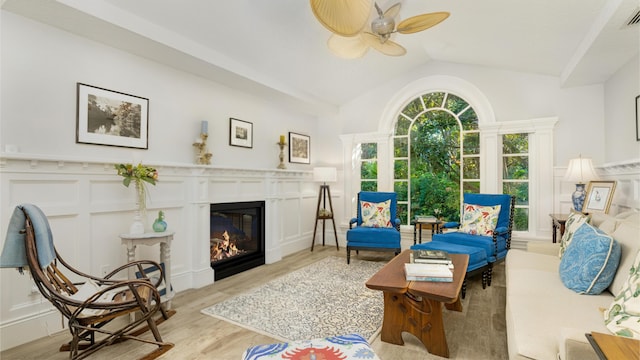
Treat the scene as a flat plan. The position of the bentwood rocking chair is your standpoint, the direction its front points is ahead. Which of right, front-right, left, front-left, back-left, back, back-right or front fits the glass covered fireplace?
front-left

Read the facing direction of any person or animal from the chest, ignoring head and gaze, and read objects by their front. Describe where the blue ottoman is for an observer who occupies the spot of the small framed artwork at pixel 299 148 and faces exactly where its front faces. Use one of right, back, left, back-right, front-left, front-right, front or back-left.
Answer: front

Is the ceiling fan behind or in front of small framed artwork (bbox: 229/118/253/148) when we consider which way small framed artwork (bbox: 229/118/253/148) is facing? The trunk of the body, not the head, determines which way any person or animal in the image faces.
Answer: in front

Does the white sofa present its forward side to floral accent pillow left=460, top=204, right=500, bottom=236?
no

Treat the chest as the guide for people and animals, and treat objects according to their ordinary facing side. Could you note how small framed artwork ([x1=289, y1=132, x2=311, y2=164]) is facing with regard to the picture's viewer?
facing the viewer and to the right of the viewer

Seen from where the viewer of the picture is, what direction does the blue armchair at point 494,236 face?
facing the viewer and to the left of the viewer

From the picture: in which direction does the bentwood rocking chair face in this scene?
to the viewer's right

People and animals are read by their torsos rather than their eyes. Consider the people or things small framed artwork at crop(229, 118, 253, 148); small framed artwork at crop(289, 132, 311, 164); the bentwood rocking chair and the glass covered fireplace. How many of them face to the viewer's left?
0

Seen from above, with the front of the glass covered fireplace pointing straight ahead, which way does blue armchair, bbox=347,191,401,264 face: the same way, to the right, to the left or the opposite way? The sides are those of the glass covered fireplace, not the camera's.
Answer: to the right

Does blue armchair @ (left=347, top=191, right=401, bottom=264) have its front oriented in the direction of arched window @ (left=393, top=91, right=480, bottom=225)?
no

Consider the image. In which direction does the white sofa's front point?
to the viewer's left

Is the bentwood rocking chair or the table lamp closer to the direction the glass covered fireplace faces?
the table lamp

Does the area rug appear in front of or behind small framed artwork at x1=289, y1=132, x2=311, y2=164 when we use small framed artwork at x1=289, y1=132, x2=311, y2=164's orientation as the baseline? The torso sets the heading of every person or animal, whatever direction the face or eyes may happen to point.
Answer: in front

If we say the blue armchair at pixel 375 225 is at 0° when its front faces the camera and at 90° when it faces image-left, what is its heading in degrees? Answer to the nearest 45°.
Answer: approximately 0°

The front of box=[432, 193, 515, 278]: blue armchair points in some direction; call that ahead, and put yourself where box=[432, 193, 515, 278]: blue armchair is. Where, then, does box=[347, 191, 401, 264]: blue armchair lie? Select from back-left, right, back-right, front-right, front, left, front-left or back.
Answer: front-right

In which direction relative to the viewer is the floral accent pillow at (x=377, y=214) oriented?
toward the camera

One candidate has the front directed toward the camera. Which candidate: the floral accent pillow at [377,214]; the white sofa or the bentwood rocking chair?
the floral accent pillow

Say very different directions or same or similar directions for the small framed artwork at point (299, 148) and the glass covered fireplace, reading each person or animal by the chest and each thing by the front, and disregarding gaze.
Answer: same or similar directions
